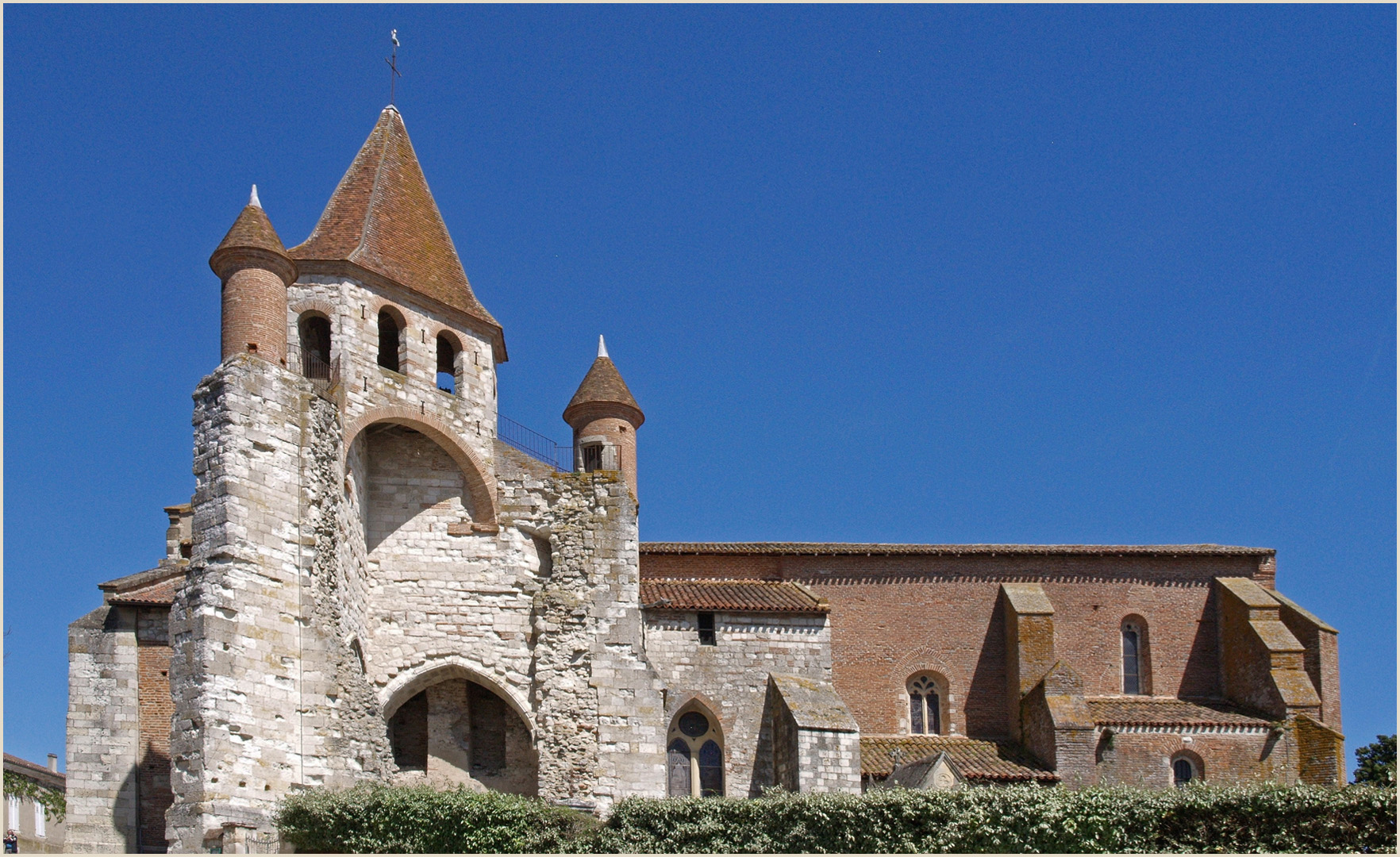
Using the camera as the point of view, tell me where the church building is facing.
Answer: facing the viewer and to the left of the viewer
